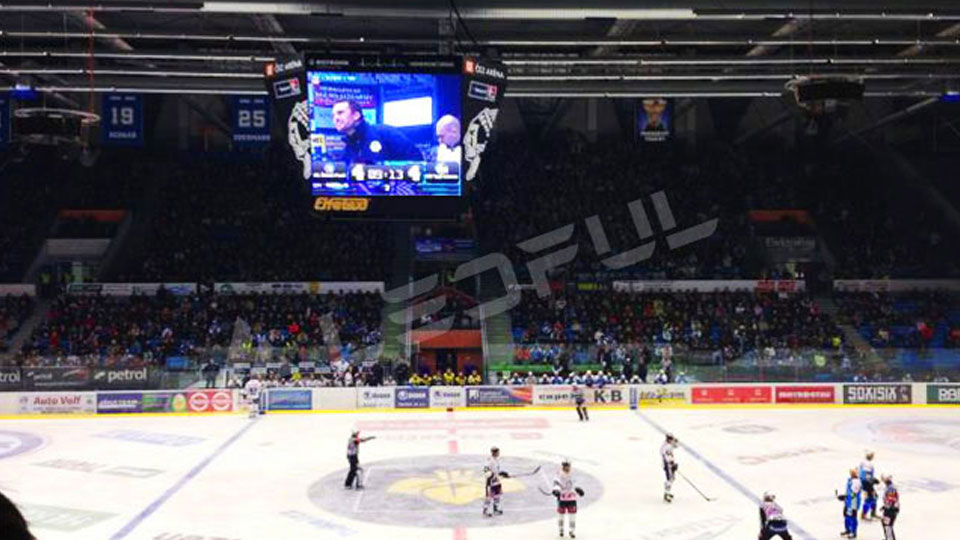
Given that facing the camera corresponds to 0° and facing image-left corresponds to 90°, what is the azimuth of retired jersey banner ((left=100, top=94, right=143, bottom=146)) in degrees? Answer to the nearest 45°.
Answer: approximately 0°

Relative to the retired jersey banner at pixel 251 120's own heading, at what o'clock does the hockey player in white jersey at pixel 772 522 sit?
The hockey player in white jersey is roughly at 11 o'clock from the retired jersey banner.

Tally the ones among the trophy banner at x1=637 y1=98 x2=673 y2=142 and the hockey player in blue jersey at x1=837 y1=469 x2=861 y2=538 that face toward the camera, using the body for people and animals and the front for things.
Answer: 1

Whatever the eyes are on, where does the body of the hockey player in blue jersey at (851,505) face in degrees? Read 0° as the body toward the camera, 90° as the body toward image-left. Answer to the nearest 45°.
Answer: approximately 90°

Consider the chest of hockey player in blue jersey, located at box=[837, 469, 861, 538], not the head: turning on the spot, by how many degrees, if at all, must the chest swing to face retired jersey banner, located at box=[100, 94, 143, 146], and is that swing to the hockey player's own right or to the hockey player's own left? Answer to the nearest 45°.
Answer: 0° — they already face it

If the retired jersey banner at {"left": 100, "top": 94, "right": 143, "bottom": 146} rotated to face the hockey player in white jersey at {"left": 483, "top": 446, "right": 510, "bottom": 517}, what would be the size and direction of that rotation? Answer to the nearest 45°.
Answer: approximately 45° to its left

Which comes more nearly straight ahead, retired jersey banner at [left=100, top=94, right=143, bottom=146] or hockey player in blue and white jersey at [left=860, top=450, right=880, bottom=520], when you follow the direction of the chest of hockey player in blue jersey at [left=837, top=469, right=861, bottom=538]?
the retired jersey banner

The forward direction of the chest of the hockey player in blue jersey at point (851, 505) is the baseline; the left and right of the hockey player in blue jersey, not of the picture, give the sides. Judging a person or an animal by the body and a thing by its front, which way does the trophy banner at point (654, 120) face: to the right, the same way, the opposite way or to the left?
to the left
